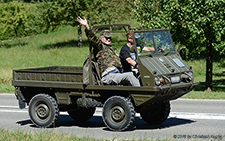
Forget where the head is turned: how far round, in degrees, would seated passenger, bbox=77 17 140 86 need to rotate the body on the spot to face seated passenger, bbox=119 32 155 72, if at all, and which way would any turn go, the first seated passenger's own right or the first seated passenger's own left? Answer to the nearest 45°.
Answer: approximately 45° to the first seated passenger's own left

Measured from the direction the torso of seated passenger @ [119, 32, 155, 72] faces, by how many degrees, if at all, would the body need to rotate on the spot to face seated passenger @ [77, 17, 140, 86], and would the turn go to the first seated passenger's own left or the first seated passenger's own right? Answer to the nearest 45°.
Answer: approximately 180°

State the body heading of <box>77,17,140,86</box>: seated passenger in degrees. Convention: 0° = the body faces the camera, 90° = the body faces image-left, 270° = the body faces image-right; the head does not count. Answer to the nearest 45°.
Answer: approximately 315°

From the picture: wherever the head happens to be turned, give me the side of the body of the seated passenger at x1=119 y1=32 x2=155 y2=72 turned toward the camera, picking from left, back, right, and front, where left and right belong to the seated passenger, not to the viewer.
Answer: right

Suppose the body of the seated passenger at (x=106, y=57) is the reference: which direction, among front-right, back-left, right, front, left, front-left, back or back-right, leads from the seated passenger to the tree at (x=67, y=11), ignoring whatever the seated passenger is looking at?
back-left

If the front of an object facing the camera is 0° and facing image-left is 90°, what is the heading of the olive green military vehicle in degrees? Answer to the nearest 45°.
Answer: approximately 315°

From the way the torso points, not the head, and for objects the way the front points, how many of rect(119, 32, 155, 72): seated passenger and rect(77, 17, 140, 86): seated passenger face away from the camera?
0

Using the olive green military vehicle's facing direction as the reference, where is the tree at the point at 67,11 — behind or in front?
behind

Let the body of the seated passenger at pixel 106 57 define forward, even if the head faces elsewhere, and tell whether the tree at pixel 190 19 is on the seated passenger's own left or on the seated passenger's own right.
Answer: on the seated passenger's own left

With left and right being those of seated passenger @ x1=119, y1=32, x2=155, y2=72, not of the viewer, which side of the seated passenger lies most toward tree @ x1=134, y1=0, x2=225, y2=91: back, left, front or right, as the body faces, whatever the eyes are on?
left
